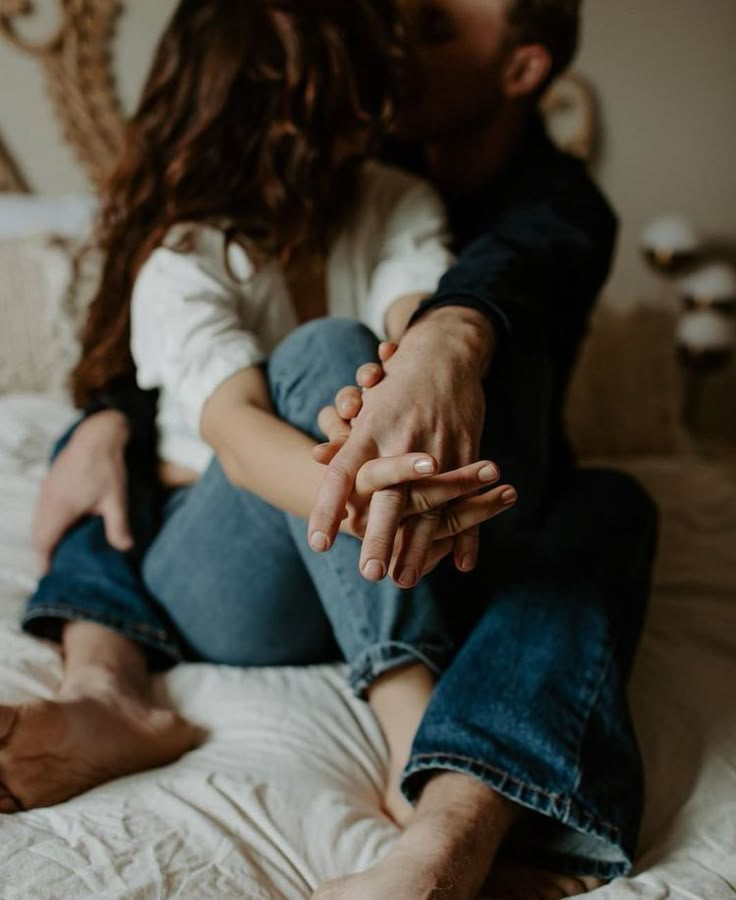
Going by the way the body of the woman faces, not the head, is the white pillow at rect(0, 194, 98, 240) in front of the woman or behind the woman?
behind

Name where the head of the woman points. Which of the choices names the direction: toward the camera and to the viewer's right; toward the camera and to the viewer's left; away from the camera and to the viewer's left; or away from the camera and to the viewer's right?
away from the camera and to the viewer's right

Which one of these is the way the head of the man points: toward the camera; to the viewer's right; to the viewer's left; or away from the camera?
to the viewer's left
